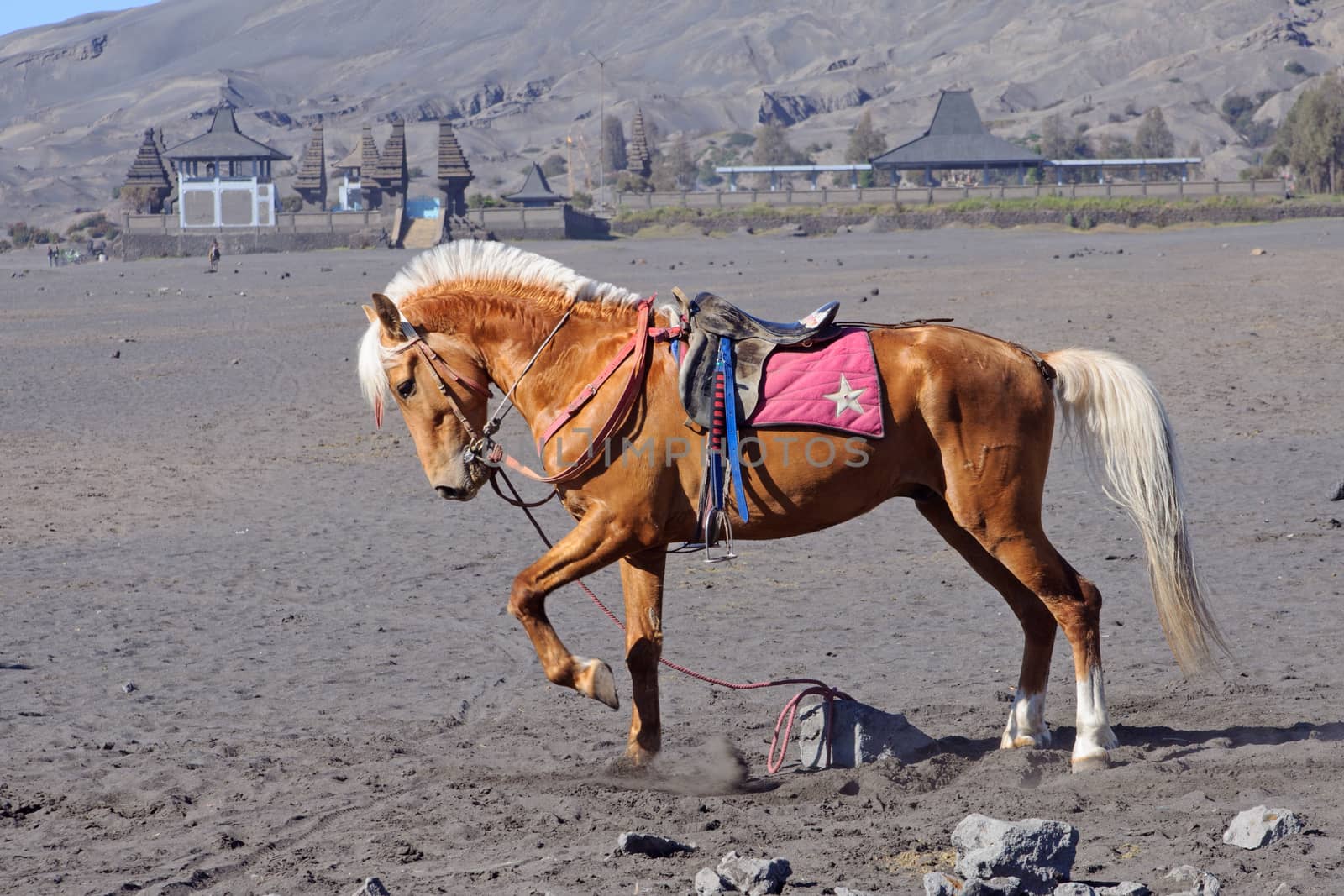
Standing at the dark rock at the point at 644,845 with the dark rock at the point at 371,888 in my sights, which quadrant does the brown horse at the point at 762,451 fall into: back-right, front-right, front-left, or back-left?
back-right

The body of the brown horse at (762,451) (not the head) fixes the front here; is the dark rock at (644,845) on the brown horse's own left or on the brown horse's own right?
on the brown horse's own left

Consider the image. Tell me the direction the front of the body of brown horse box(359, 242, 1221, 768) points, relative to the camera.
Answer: to the viewer's left

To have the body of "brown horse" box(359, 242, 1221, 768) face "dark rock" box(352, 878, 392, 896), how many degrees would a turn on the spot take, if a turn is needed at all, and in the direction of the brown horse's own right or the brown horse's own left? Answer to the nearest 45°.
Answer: approximately 45° to the brown horse's own left
